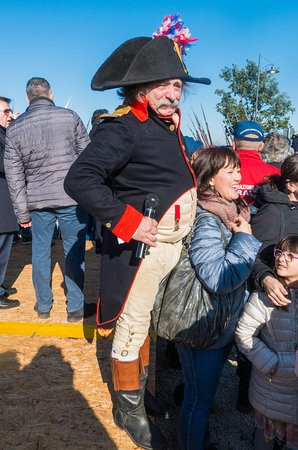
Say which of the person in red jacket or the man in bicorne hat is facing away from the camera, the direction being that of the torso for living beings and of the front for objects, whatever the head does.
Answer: the person in red jacket

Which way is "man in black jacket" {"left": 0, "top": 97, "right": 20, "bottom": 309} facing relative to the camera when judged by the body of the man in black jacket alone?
to the viewer's right

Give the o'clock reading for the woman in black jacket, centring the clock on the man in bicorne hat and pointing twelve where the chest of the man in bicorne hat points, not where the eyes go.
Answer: The woman in black jacket is roughly at 10 o'clock from the man in bicorne hat.

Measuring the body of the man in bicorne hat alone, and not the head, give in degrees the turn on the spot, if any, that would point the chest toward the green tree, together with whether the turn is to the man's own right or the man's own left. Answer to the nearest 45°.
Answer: approximately 135° to the man's own left

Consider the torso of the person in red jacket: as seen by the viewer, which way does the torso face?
away from the camera

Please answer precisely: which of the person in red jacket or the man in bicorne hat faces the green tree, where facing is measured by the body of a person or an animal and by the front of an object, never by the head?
the person in red jacket

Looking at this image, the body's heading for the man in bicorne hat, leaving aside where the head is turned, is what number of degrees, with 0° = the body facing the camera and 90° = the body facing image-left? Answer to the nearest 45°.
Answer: approximately 315°
